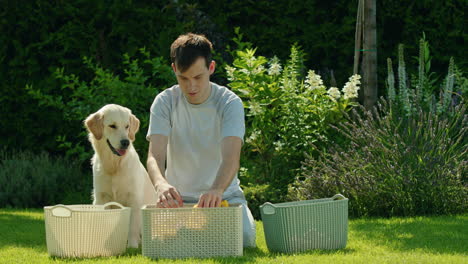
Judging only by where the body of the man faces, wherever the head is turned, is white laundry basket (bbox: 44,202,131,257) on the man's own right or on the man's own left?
on the man's own right

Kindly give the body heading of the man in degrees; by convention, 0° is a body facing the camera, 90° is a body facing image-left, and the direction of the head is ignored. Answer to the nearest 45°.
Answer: approximately 0°

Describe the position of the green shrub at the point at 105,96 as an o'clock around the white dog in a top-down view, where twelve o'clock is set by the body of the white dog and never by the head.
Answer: The green shrub is roughly at 6 o'clock from the white dog.

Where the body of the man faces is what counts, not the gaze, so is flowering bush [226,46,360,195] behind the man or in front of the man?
behind

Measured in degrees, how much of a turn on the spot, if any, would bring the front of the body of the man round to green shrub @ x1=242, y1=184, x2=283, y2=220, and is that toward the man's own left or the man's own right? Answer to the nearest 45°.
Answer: approximately 180°

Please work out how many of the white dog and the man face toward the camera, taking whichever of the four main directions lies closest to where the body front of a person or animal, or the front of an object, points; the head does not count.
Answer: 2

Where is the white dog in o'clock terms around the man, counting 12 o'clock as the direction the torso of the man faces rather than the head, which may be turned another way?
The white dog is roughly at 4 o'clock from the man.
